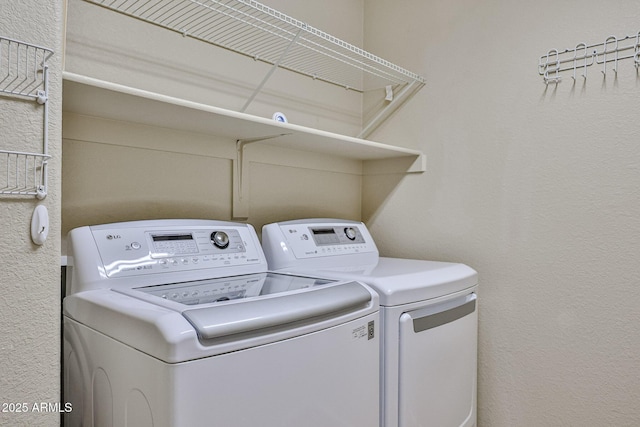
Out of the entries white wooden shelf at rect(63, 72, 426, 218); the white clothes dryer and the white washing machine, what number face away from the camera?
0

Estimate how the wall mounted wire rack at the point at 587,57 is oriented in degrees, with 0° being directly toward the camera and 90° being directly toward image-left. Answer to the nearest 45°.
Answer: approximately 45°

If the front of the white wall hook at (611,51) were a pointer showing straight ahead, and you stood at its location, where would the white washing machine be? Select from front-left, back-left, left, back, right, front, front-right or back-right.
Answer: front

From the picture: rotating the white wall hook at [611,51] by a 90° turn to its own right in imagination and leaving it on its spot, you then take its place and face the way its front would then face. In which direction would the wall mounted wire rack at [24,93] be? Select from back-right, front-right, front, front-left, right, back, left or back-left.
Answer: left

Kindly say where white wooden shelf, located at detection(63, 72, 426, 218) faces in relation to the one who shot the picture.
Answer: facing the viewer and to the right of the viewer

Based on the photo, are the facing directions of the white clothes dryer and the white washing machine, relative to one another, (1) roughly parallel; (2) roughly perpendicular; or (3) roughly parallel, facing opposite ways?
roughly parallel

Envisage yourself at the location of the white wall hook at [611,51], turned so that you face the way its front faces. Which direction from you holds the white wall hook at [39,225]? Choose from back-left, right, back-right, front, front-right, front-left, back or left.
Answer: front

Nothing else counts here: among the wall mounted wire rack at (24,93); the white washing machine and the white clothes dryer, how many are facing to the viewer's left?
0
